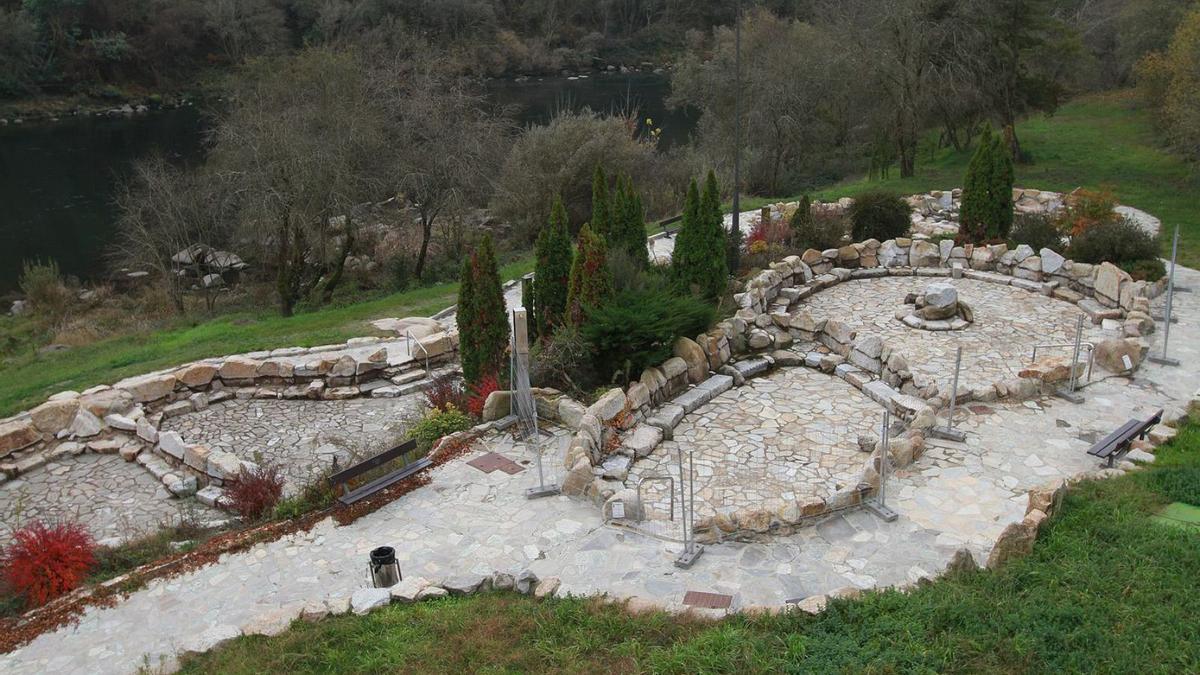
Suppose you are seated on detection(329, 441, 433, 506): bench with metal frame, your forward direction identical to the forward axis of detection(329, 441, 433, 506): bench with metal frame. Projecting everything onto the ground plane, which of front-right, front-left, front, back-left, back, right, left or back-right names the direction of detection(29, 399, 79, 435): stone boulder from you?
back

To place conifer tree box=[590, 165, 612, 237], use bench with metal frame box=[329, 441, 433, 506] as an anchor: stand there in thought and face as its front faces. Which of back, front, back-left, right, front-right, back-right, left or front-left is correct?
left

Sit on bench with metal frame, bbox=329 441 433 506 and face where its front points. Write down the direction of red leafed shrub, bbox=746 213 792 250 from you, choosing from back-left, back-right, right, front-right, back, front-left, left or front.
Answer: left

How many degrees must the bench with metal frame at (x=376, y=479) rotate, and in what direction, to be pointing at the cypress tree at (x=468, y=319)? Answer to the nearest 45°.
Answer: approximately 90° to its left

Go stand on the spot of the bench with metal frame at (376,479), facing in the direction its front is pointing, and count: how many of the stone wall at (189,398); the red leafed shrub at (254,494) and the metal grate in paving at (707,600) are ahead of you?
1

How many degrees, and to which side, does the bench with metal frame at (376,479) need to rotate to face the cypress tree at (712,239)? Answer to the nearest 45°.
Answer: approximately 90° to its left

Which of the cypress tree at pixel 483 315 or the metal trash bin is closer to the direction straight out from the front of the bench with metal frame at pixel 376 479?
the metal trash bin

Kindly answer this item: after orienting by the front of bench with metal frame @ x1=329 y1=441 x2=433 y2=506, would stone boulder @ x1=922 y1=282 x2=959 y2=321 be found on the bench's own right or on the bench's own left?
on the bench's own left

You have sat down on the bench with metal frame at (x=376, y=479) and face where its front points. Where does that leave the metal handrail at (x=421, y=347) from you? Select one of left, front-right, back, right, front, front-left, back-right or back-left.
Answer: back-left

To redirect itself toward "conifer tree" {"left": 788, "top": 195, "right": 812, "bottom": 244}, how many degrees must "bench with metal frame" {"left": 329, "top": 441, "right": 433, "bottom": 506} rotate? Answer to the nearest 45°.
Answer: approximately 90° to its left

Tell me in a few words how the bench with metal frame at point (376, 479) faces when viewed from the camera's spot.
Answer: facing the viewer and to the right of the viewer

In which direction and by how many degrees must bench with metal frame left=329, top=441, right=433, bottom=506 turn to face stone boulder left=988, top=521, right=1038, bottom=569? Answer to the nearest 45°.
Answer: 0° — it already faces it

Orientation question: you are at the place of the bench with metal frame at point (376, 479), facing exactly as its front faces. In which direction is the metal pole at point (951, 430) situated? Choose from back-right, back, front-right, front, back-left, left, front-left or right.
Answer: front-left

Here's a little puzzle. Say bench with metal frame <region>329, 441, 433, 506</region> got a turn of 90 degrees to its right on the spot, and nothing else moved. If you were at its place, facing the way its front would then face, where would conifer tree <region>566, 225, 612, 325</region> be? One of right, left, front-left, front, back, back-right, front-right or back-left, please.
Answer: back

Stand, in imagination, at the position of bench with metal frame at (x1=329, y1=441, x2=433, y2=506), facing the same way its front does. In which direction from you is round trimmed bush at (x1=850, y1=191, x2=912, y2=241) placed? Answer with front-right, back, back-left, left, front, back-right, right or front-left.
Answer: left

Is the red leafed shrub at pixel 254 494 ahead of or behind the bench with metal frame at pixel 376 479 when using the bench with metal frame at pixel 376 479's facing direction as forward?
behind

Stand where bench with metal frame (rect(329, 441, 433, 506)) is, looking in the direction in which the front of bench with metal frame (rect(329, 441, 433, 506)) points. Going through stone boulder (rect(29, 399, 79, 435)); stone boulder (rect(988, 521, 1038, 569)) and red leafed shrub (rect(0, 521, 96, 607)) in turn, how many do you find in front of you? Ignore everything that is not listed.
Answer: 1

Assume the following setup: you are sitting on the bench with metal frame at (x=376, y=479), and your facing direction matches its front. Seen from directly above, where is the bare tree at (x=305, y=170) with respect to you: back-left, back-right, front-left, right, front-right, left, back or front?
back-left
